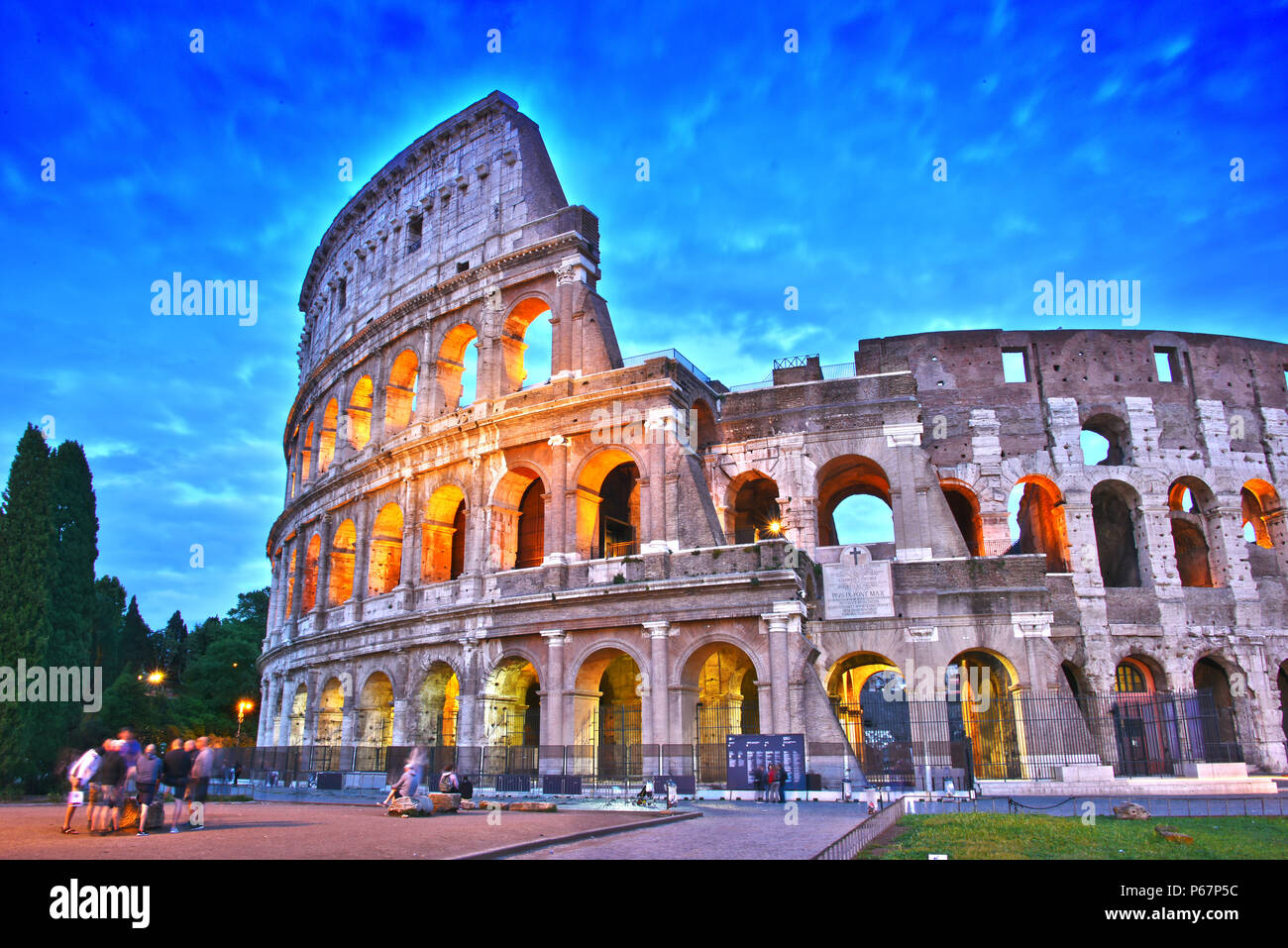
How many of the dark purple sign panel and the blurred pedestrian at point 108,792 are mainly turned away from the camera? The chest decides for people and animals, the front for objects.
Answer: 1

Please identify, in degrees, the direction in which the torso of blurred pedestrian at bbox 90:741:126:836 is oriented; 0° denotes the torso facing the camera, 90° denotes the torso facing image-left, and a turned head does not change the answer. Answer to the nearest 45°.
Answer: approximately 180°

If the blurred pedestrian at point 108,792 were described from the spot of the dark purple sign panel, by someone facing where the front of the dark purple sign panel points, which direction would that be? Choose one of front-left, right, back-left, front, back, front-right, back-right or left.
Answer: front-right

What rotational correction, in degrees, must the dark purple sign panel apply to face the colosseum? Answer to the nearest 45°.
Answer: approximately 180°

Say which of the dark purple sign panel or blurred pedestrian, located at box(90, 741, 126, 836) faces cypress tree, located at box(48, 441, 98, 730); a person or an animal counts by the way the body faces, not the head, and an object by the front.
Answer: the blurred pedestrian

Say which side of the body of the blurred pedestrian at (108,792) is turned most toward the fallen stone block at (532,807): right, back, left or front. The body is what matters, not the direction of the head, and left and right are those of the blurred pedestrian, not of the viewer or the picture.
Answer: right

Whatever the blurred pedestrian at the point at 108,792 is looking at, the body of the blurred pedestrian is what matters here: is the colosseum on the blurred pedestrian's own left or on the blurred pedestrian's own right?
on the blurred pedestrian's own right

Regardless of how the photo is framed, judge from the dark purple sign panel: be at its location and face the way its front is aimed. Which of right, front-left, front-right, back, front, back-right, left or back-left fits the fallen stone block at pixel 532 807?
front-right

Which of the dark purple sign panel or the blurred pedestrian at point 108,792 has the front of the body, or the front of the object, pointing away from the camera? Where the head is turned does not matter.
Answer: the blurred pedestrian
